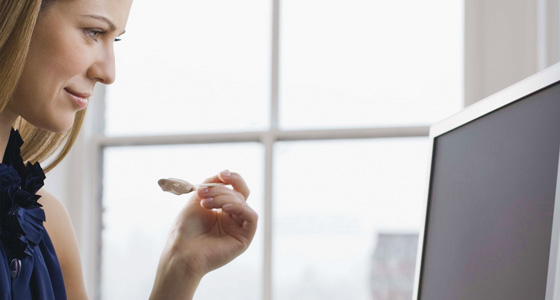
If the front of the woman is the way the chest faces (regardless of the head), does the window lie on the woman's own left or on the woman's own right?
on the woman's own left

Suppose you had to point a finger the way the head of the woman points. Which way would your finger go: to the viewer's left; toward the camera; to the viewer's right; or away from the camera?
to the viewer's right

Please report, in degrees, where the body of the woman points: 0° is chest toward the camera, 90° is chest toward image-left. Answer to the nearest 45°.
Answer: approximately 315°
